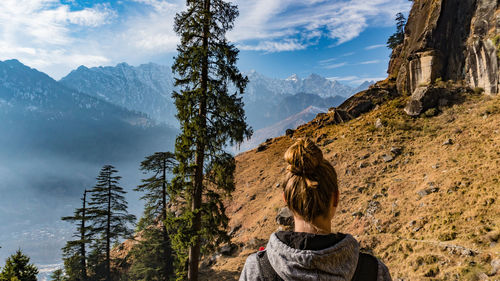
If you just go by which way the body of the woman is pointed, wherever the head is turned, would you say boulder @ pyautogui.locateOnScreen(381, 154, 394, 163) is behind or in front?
in front

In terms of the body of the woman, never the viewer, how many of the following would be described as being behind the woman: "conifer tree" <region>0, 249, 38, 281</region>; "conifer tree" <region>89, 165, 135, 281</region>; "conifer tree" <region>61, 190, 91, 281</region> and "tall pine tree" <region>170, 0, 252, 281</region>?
0

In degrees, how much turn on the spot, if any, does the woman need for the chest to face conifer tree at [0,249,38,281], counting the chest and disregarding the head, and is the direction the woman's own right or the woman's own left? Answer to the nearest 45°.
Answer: approximately 45° to the woman's own left

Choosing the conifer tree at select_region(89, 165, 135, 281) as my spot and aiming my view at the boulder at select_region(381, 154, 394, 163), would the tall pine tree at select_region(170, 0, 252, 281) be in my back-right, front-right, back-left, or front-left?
front-right

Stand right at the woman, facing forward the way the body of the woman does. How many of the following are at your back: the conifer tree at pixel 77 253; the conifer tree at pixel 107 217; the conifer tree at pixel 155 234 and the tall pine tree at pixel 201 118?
0

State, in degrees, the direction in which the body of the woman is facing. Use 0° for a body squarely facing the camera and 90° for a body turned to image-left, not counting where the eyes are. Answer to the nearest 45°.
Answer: approximately 180°

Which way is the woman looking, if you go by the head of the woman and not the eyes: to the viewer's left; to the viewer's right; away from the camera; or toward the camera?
away from the camera

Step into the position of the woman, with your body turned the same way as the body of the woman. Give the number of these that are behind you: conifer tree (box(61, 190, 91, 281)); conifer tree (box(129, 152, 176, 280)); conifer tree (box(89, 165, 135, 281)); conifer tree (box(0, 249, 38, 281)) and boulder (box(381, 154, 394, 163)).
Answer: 0
